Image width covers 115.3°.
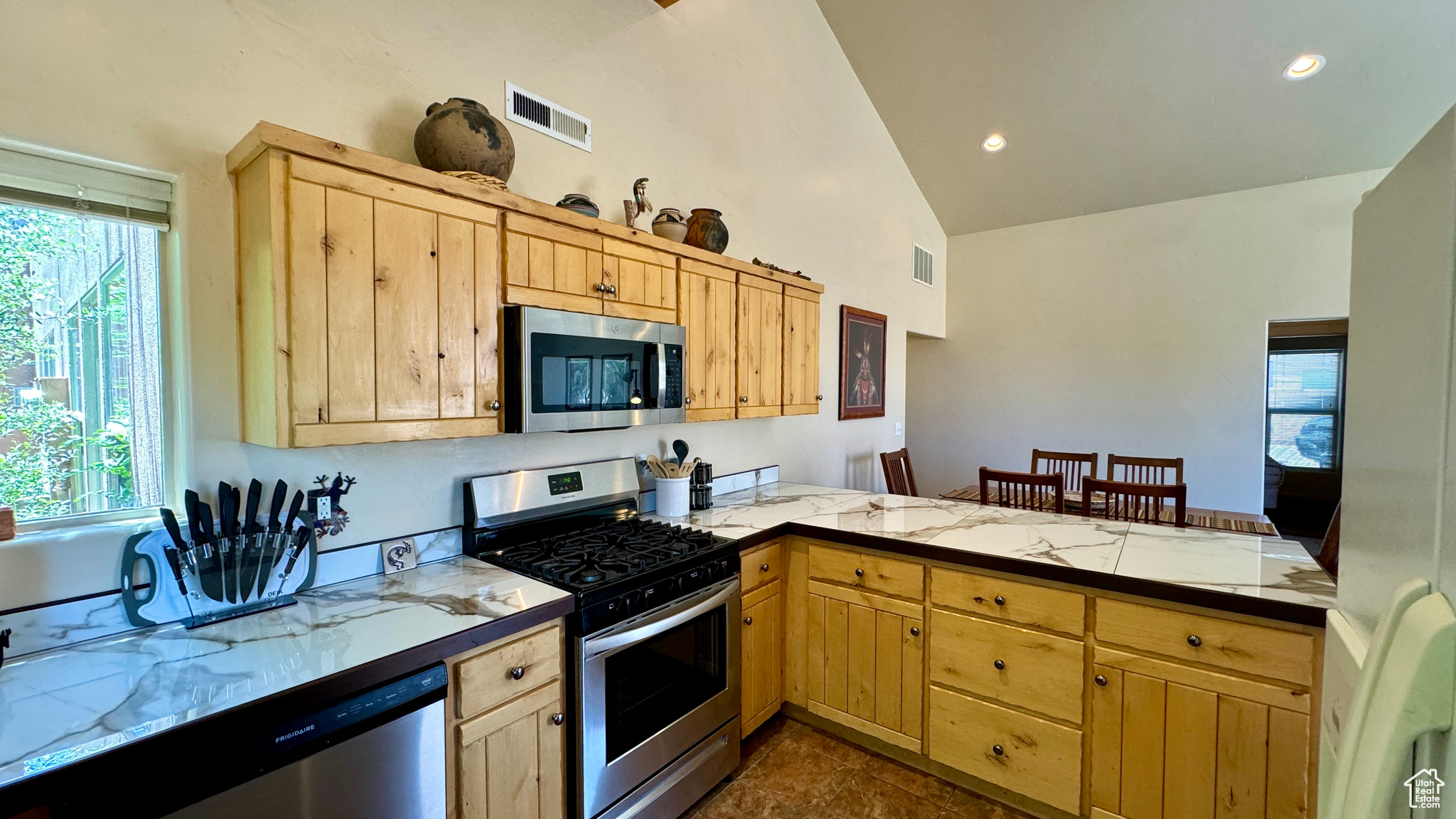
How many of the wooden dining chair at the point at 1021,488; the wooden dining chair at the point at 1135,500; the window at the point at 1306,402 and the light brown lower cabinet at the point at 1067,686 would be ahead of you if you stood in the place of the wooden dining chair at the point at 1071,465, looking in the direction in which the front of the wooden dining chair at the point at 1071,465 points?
3

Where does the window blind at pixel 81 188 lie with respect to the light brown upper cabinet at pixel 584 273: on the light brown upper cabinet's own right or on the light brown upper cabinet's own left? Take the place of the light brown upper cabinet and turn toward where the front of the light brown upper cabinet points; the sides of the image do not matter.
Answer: on the light brown upper cabinet's own right

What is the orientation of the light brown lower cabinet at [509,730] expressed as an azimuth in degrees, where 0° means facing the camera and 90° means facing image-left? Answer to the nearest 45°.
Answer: approximately 315°

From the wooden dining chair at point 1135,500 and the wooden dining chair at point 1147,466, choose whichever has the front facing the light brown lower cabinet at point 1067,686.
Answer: the wooden dining chair at point 1147,466

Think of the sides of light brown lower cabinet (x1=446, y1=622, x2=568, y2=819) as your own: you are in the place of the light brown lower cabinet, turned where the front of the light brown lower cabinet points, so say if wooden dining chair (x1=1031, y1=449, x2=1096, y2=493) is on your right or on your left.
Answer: on your left

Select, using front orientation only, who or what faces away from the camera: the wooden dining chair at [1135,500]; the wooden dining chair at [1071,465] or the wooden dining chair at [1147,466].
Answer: the wooden dining chair at [1135,500]

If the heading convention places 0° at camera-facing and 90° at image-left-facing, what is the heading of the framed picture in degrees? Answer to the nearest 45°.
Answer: approximately 315°

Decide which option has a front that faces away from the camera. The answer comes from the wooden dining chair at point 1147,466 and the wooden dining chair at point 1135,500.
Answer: the wooden dining chair at point 1135,500

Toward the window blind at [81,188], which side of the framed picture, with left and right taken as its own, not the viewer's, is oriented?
right

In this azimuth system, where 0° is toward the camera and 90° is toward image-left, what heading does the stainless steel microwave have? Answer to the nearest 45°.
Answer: approximately 315°

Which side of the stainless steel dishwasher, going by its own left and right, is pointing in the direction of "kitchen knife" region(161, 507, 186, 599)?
back

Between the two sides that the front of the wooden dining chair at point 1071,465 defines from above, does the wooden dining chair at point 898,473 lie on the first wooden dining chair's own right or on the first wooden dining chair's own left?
on the first wooden dining chair's own right

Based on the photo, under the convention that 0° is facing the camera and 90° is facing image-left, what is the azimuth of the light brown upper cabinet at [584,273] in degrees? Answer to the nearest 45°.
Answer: approximately 315°
